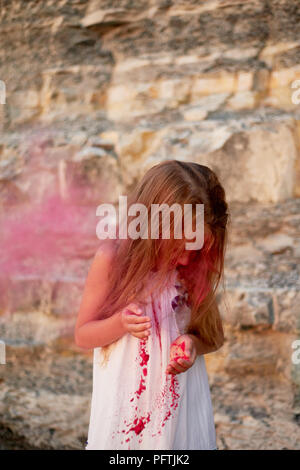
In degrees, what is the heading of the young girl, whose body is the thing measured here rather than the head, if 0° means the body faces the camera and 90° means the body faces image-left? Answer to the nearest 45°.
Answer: approximately 315°
